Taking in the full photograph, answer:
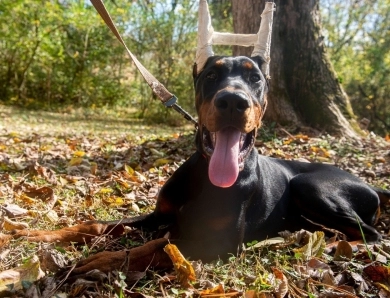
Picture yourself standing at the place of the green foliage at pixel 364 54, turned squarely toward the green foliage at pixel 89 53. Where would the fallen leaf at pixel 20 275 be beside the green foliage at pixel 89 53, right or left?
left

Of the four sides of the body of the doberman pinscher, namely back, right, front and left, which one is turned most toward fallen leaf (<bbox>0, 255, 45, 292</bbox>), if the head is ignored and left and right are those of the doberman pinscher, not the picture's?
front

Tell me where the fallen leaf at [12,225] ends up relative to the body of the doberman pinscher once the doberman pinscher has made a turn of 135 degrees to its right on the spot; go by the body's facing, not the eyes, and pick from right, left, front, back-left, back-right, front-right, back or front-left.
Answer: left

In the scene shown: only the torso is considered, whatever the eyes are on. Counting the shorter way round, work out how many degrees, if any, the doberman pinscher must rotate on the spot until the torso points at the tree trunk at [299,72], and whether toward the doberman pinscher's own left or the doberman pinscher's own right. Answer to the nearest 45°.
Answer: approximately 135° to the doberman pinscher's own right

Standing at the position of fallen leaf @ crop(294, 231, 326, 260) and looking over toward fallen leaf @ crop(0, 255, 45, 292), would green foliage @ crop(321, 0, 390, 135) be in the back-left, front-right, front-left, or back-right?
back-right

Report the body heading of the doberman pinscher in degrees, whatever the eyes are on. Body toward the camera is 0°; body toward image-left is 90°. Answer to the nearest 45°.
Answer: approximately 45°

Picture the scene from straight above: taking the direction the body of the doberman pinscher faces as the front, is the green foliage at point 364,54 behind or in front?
behind

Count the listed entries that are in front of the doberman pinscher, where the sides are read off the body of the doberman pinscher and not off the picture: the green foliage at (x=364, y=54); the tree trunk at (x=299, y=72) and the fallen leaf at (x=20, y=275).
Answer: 1
